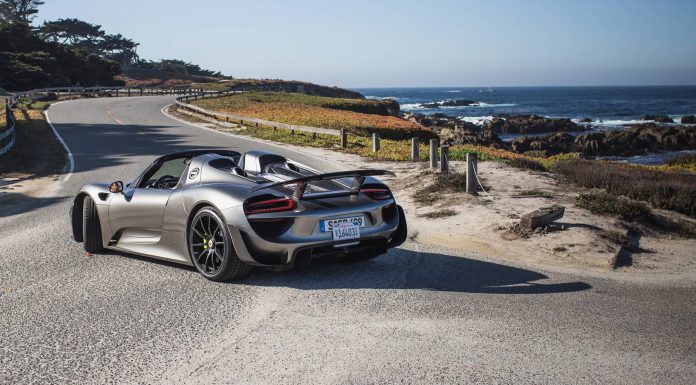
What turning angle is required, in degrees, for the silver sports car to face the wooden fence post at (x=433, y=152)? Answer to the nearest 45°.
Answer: approximately 90° to its right

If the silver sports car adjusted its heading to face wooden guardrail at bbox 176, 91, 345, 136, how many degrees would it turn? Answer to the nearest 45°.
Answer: approximately 45° to its right

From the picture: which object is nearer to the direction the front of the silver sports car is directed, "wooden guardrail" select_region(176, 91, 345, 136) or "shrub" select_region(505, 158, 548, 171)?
the wooden guardrail

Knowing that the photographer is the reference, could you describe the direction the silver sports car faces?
facing away from the viewer and to the left of the viewer

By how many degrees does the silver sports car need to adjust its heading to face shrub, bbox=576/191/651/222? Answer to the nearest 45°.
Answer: approximately 90° to its right

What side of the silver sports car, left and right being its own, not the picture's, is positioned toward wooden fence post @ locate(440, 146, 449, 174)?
right

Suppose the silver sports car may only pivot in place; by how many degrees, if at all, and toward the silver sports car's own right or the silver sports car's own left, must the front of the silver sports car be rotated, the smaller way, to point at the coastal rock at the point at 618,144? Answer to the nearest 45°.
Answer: approximately 90° to the silver sports car's own right

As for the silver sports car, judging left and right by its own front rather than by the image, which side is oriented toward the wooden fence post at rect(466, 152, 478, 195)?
right
